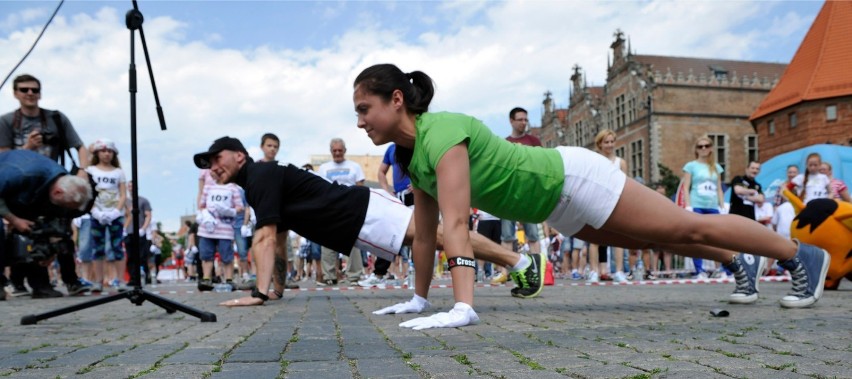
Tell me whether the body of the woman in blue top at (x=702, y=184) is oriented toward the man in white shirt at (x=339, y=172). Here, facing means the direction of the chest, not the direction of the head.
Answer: no

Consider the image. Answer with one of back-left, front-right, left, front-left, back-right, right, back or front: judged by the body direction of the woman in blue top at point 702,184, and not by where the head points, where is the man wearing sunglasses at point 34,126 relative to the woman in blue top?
front-right

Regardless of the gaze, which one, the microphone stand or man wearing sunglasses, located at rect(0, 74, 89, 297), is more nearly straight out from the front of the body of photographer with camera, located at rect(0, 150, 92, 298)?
the microphone stand

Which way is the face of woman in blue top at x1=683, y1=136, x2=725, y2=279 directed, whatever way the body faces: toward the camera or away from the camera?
toward the camera

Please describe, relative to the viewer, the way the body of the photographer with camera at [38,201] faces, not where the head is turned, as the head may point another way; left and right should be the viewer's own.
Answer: facing to the right of the viewer

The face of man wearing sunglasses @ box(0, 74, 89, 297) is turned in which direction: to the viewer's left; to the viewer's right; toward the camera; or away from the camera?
toward the camera

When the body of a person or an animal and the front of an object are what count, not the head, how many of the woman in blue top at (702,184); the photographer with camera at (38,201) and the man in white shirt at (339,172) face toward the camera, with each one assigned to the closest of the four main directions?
2

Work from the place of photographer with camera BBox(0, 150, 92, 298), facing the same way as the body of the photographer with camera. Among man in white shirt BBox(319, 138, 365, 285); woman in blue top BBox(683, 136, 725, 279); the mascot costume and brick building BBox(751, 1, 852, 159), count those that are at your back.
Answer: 0

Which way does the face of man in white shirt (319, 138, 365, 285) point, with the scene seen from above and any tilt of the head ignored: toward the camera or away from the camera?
toward the camera

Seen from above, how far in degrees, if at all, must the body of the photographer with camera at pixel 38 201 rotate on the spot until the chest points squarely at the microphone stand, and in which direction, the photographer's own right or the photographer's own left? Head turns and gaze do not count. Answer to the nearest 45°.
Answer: approximately 45° to the photographer's own right

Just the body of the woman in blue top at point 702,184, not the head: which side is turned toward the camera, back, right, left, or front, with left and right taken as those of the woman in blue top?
front

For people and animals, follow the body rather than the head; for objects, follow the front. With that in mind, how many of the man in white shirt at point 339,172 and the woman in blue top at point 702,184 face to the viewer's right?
0

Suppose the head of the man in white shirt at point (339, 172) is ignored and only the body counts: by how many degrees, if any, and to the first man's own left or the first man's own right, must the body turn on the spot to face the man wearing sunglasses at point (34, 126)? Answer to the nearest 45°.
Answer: approximately 45° to the first man's own right

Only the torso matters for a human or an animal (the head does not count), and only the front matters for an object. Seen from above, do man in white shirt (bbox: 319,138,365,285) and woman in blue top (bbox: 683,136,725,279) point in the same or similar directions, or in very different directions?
same or similar directions

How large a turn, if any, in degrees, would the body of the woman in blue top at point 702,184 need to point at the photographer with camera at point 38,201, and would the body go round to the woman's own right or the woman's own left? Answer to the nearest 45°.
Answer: approximately 45° to the woman's own right

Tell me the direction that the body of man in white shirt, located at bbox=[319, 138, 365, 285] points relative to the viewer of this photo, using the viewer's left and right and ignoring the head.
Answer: facing the viewer

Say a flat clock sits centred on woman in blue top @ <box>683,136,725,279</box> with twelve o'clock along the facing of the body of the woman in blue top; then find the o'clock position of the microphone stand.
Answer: The microphone stand is roughly at 1 o'clock from the woman in blue top.

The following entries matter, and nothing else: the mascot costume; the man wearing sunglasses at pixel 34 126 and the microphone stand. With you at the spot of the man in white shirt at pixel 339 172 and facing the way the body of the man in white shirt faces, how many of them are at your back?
0

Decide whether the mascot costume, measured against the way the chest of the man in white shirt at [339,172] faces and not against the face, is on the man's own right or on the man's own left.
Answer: on the man's own left

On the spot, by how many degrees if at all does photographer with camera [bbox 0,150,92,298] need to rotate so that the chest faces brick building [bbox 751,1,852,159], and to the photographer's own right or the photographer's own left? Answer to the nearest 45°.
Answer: approximately 45° to the photographer's own left

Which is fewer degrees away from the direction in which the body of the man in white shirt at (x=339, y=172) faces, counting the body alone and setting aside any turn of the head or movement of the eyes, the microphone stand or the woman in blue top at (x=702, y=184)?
the microphone stand
